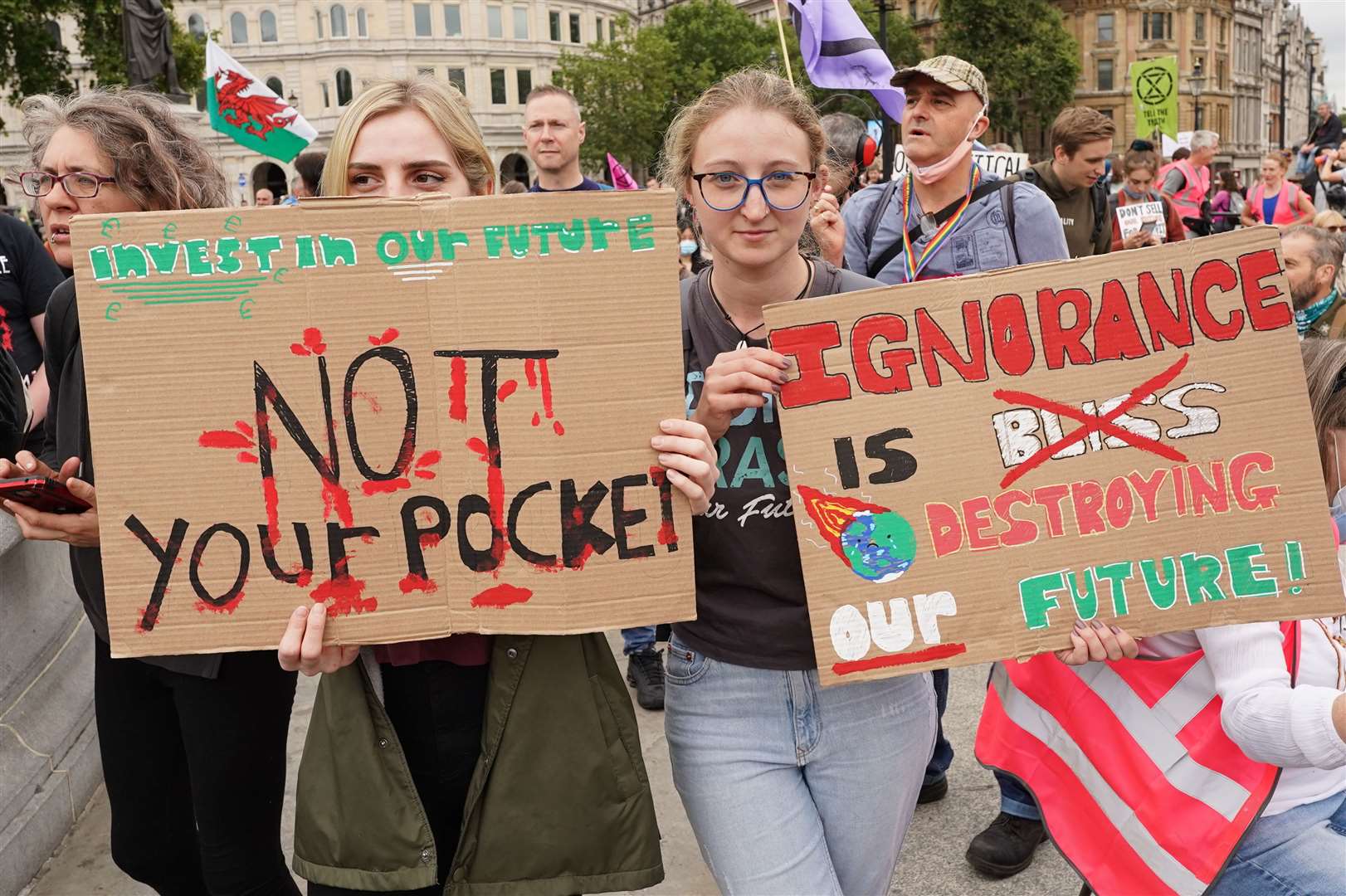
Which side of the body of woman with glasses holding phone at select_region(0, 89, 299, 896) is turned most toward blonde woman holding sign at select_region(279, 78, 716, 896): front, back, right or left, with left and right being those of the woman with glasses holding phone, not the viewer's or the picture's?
left

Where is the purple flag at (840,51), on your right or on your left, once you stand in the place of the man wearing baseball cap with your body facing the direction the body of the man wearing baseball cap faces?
on your right

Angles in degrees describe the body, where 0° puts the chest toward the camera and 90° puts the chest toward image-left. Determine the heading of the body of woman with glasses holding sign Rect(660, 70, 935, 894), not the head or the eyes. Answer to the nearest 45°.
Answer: approximately 0°

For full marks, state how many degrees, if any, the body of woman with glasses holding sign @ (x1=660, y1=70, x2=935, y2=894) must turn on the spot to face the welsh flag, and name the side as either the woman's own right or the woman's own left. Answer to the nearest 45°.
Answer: approximately 135° to the woman's own right

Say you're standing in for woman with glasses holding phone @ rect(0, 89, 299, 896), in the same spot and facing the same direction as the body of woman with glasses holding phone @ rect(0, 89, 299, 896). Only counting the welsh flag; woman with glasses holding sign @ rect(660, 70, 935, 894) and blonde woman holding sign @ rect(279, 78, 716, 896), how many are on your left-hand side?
2

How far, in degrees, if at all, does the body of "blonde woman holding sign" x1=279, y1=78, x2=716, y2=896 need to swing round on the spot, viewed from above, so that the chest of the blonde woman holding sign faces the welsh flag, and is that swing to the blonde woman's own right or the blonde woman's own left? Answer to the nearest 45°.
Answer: approximately 180°

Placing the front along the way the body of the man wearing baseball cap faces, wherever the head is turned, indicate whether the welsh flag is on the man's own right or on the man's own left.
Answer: on the man's own right

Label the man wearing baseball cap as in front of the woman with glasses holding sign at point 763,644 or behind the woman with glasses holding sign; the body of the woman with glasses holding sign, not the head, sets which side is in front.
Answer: behind

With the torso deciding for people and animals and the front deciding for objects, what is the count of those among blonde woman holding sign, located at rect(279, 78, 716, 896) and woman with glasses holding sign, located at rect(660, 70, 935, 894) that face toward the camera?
2
